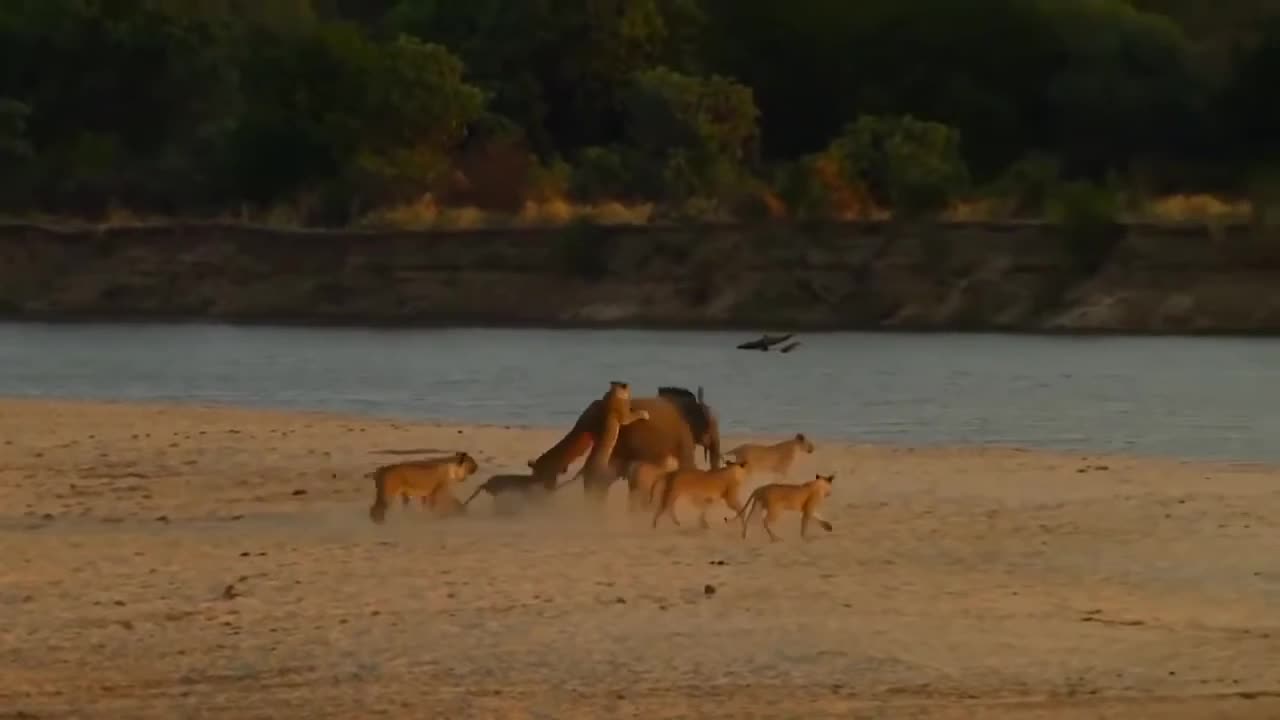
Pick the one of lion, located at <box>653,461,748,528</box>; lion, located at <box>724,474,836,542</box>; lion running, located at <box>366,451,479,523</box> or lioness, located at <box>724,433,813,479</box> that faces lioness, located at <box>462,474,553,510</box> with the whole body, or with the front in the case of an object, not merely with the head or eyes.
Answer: the lion running

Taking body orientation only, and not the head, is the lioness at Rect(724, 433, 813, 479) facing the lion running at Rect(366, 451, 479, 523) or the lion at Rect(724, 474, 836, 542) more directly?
the lion

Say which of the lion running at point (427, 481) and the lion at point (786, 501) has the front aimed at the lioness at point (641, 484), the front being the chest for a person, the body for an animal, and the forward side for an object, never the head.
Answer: the lion running

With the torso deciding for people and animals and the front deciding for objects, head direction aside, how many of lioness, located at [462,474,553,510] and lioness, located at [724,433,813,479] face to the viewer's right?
2

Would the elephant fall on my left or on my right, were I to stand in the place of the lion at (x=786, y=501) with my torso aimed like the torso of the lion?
on my left

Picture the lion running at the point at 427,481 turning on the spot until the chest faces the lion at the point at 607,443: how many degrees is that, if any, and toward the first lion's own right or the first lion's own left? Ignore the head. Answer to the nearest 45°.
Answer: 0° — it already faces it

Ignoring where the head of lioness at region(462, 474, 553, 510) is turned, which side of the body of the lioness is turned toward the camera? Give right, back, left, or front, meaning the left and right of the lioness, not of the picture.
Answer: right

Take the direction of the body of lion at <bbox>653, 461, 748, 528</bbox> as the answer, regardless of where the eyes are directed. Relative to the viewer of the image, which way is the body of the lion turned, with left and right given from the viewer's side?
facing to the right of the viewer

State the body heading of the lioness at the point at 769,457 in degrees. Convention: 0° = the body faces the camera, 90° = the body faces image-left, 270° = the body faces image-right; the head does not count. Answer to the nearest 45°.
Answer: approximately 270°

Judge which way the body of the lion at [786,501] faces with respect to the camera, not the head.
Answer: to the viewer's right

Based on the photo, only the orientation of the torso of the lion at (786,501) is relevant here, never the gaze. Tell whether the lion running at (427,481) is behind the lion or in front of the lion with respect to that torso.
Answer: behind

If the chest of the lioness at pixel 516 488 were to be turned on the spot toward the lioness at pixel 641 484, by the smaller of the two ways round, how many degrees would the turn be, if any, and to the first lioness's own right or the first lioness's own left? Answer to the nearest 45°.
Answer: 0° — it already faces it
